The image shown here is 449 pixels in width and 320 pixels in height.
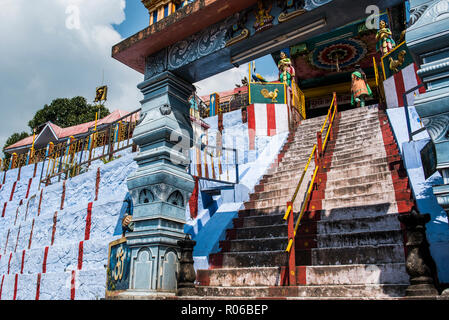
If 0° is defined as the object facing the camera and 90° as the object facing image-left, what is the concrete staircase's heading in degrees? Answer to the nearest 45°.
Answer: approximately 0°

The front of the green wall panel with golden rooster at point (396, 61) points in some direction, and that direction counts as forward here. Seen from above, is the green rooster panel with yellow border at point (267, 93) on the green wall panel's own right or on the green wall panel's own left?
on the green wall panel's own right

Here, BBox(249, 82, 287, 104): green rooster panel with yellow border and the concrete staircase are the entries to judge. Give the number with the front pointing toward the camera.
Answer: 2

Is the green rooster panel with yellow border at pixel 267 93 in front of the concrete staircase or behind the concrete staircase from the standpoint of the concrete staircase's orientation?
behind

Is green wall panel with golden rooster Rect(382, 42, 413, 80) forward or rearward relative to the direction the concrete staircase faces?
rearward

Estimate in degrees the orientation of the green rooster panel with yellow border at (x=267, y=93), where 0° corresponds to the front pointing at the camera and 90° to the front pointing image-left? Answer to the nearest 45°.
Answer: approximately 0°

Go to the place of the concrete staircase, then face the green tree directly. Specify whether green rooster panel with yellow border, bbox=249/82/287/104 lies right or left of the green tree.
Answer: right
